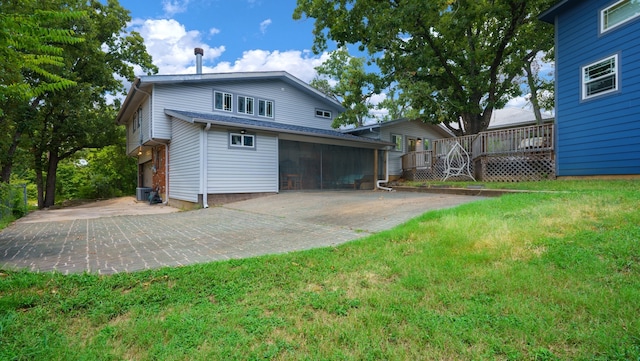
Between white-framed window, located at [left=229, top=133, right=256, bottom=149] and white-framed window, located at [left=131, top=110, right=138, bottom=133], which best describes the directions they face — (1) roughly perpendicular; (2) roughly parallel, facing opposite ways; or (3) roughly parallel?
roughly perpendicular

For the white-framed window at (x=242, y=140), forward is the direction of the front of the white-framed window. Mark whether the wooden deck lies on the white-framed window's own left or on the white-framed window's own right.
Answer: on the white-framed window's own left

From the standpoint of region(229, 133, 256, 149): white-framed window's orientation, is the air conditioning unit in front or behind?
behind

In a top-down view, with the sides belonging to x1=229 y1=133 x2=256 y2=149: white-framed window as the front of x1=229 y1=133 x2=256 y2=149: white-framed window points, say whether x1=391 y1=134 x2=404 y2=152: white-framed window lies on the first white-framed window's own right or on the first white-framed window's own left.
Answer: on the first white-framed window's own left

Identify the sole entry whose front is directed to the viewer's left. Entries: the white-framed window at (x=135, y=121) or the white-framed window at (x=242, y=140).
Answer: the white-framed window at (x=135, y=121)

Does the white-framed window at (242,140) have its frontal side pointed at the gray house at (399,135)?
no

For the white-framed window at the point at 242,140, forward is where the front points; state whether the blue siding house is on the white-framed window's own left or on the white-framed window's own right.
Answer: on the white-framed window's own left

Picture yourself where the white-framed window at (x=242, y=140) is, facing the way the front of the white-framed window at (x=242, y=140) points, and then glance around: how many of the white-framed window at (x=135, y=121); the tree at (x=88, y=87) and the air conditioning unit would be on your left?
0

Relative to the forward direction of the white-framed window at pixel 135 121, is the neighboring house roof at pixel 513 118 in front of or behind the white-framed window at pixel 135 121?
behind

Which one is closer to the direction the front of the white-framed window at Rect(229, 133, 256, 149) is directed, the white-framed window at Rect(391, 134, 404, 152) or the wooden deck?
the wooden deck

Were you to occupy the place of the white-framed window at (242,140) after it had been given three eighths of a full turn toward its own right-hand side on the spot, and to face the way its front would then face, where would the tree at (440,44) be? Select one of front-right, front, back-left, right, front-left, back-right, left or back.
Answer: back-right

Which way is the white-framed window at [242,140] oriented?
toward the camera

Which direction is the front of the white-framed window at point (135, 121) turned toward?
to the viewer's left

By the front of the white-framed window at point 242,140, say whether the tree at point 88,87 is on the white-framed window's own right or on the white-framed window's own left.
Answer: on the white-framed window's own right

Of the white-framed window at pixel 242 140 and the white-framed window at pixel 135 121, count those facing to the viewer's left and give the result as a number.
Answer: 1

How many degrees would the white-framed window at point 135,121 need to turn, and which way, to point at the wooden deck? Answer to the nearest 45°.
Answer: approximately 135° to its left
